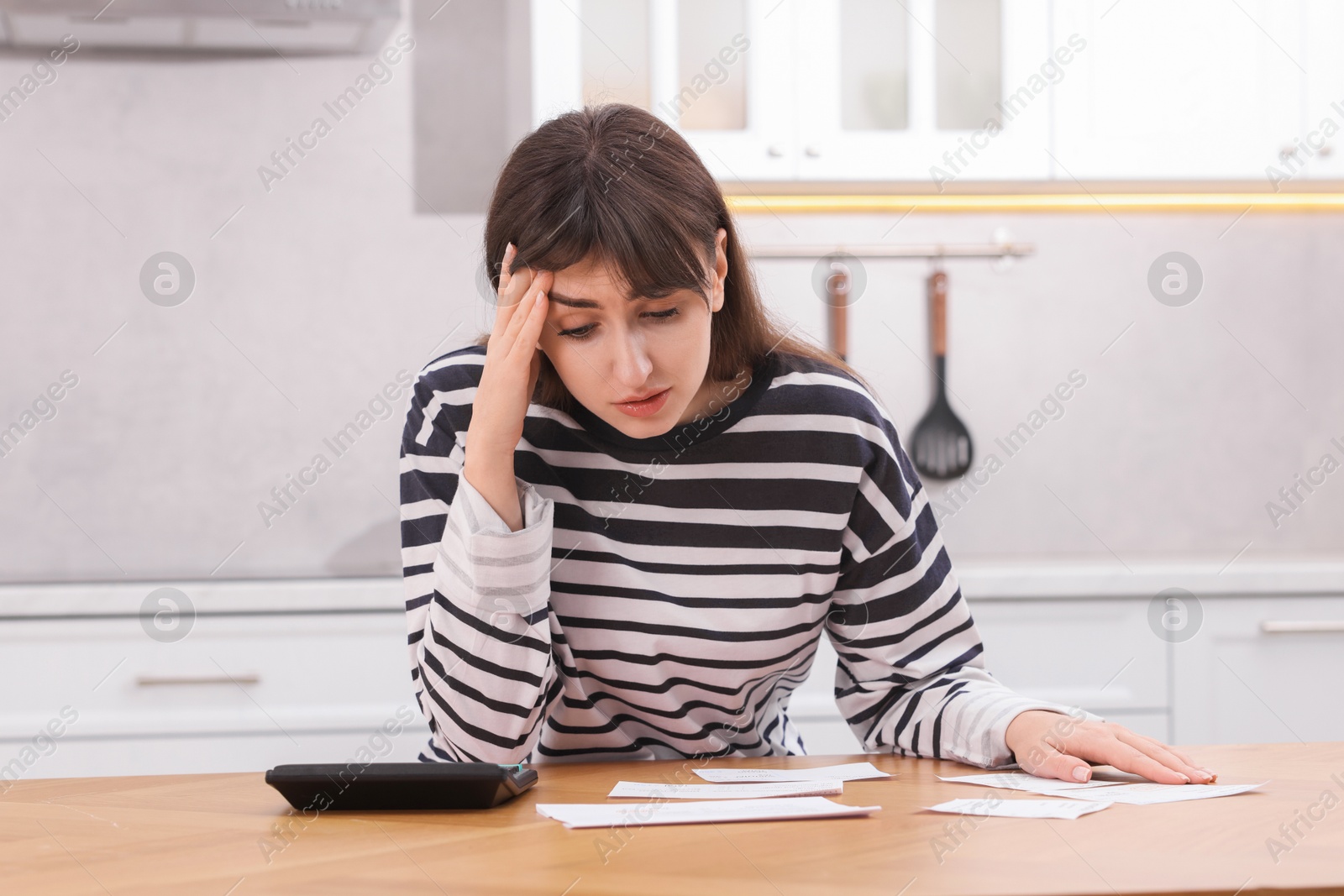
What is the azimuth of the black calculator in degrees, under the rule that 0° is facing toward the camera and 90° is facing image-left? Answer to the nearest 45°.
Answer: approximately 180°

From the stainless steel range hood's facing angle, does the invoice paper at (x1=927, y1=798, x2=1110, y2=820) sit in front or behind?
in front

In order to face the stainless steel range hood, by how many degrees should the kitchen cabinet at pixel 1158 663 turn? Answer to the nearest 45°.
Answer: approximately 90° to its right

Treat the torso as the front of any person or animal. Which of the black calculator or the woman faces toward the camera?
the woman

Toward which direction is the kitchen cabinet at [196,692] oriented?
toward the camera

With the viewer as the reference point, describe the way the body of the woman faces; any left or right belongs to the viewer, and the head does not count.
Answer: facing the viewer

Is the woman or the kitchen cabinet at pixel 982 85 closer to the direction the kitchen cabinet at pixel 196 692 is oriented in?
the woman

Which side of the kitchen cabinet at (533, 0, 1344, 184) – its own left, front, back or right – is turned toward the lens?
front

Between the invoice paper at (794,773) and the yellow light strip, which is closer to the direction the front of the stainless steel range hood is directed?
the invoice paper
